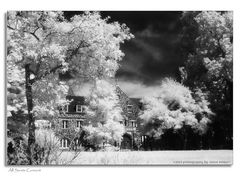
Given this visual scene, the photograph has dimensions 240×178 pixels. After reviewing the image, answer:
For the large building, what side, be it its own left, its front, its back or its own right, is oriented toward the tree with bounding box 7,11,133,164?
front

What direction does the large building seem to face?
toward the camera

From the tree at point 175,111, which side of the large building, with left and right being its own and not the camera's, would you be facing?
left

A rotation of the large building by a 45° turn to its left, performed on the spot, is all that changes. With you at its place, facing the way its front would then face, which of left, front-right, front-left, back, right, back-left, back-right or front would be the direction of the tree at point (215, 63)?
front-left
